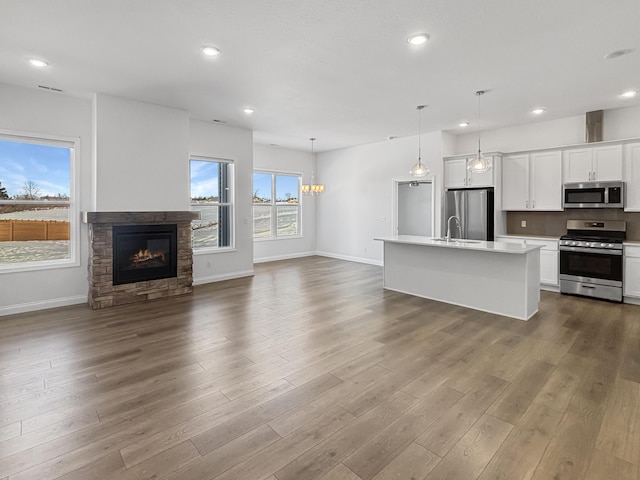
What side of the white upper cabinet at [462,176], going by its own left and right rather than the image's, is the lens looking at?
front

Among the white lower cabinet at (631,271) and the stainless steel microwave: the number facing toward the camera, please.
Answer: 2

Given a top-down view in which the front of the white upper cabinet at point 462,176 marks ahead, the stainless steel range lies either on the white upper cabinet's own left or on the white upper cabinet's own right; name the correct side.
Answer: on the white upper cabinet's own left

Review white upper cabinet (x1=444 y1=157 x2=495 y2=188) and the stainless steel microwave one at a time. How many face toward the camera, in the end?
2

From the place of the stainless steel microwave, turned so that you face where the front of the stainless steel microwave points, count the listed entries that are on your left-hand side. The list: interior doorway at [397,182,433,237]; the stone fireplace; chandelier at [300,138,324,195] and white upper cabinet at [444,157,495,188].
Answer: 0

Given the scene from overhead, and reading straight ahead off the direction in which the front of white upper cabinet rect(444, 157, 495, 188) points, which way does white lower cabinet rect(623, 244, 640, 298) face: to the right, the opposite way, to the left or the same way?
the same way

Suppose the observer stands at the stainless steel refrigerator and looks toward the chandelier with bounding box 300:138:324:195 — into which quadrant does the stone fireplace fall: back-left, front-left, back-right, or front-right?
front-left

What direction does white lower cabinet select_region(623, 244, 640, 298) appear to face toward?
toward the camera

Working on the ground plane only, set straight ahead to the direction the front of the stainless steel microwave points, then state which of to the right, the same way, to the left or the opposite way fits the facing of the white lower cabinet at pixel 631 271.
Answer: the same way

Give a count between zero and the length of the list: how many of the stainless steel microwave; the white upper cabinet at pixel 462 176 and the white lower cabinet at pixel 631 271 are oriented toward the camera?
3

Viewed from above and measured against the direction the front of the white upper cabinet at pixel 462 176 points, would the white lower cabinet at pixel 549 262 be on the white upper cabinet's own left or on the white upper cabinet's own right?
on the white upper cabinet's own left

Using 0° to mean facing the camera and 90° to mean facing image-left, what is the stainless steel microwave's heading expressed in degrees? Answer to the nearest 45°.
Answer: approximately 0°

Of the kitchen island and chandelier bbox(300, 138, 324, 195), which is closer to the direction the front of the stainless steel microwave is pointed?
the kitchen island

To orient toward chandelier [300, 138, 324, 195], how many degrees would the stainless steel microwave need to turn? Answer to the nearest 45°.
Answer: approximately 90° to its right

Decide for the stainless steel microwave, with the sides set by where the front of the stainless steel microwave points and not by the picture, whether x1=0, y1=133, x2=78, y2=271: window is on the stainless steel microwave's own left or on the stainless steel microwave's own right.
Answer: on the stainless steel microwave's own right
